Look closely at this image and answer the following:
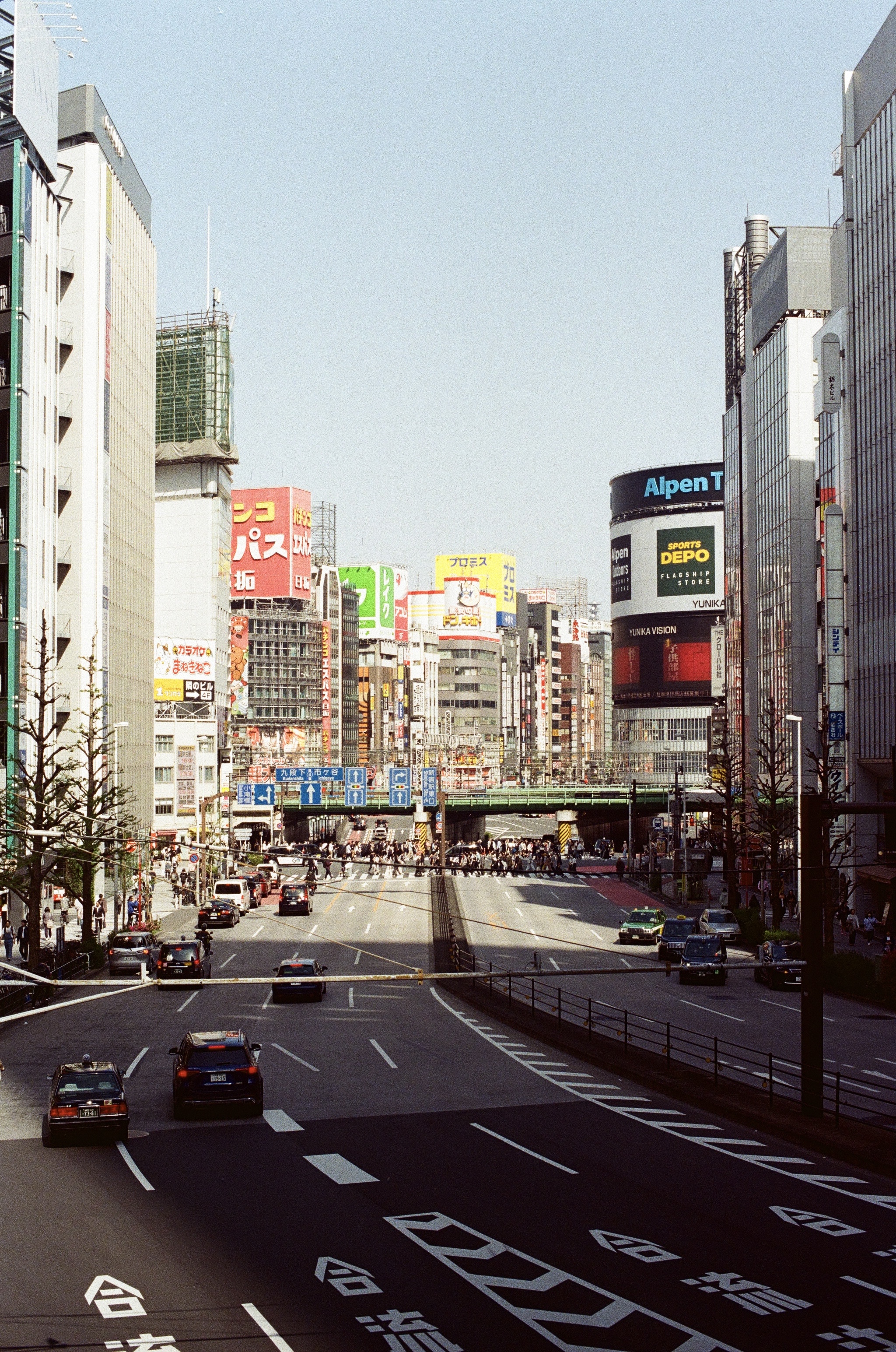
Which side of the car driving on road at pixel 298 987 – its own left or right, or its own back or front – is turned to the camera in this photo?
back

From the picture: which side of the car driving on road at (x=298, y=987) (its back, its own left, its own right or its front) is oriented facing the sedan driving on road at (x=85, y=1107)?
back

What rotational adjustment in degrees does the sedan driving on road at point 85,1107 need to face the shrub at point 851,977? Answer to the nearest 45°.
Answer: approximately 45° to its right

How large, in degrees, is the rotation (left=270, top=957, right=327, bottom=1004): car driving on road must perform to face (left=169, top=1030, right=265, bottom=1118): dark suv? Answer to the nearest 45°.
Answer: approximately 180°

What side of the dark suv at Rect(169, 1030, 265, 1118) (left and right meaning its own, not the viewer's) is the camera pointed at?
back

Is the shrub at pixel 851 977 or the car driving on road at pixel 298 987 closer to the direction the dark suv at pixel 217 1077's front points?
the car driving on road

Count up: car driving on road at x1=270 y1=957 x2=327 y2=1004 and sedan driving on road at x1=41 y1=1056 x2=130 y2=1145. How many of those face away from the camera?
2

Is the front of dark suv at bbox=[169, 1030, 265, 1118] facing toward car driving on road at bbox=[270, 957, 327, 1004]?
yes

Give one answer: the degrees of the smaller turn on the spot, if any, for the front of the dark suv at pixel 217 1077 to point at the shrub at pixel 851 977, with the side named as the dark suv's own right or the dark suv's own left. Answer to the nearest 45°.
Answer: approximately 45° to the dark suv's own right

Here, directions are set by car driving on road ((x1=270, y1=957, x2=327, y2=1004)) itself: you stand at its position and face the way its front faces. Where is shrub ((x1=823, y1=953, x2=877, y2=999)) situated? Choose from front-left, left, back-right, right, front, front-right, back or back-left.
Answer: right

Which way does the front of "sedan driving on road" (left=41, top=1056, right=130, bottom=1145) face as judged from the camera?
facing away from the viewer
